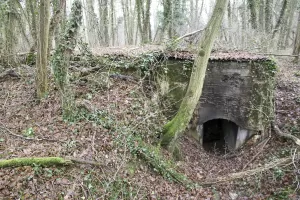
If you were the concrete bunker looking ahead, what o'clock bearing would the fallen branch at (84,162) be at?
The fallen branch is roughly at 1 o'clock from the concrete bunker.

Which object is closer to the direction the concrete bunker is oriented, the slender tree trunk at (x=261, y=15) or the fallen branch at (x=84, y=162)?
the fallen branch

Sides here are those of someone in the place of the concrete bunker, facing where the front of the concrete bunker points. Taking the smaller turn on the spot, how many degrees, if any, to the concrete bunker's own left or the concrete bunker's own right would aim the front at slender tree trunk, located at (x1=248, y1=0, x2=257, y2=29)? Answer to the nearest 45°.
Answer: approximately 180°

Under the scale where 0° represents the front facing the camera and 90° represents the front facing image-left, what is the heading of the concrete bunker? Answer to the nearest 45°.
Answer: approximately 0°

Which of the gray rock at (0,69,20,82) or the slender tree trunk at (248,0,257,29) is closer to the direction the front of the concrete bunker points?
the gray rock

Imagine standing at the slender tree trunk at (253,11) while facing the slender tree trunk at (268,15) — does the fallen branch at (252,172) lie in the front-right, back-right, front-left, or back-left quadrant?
back-right

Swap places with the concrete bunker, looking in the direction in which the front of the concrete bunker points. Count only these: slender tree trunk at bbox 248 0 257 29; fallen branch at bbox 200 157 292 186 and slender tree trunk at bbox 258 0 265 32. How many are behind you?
2

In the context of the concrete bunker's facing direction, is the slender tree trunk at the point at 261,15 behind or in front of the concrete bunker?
behind

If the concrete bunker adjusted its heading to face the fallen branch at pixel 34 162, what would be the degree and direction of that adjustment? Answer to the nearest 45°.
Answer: approximately 45° to its right

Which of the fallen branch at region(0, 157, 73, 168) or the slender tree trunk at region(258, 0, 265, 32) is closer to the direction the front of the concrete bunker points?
the fallen branch

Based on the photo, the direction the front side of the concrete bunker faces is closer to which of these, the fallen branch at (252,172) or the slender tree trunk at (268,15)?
the fallen branch

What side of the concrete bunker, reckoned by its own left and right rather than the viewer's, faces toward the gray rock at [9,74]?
right

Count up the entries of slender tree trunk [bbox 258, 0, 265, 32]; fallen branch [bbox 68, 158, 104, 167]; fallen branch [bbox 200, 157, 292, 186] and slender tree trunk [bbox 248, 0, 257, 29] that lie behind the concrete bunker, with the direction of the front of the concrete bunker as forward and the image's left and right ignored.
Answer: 2
